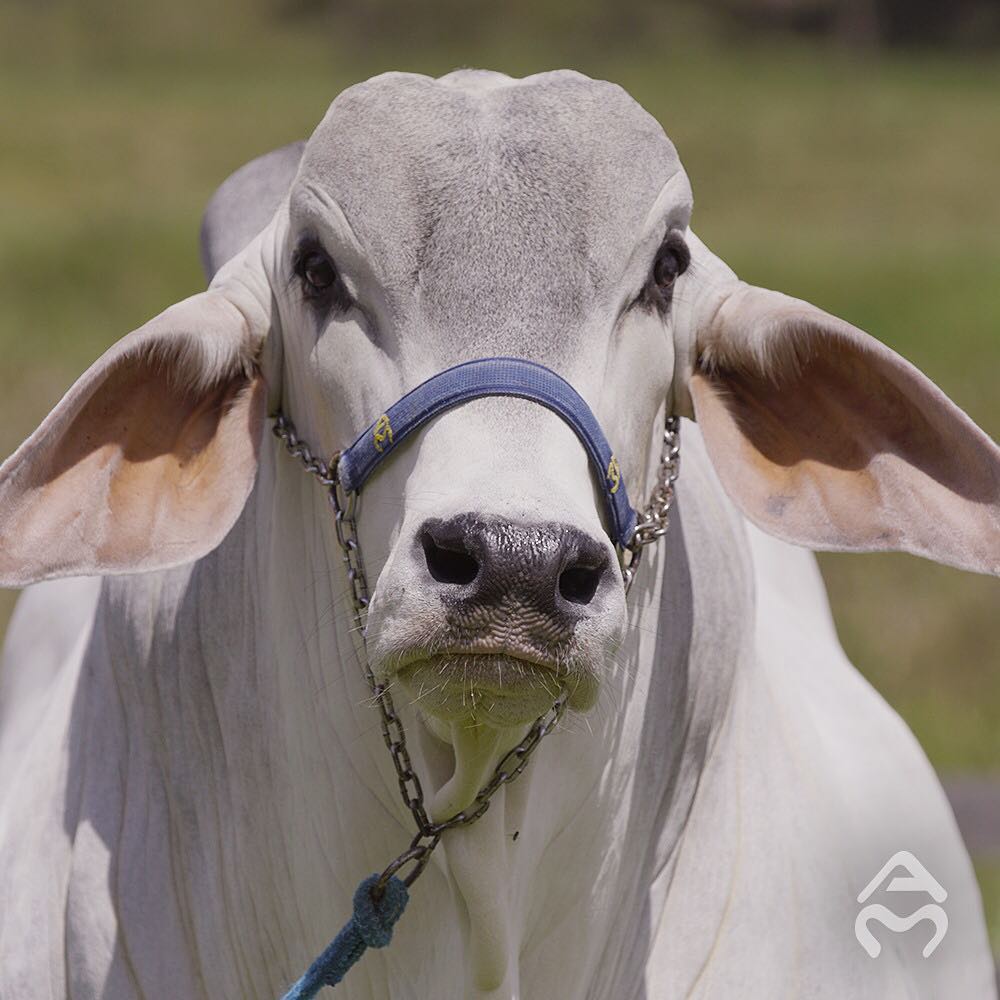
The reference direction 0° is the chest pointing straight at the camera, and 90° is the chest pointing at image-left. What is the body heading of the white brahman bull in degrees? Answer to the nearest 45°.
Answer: approximately 0°
